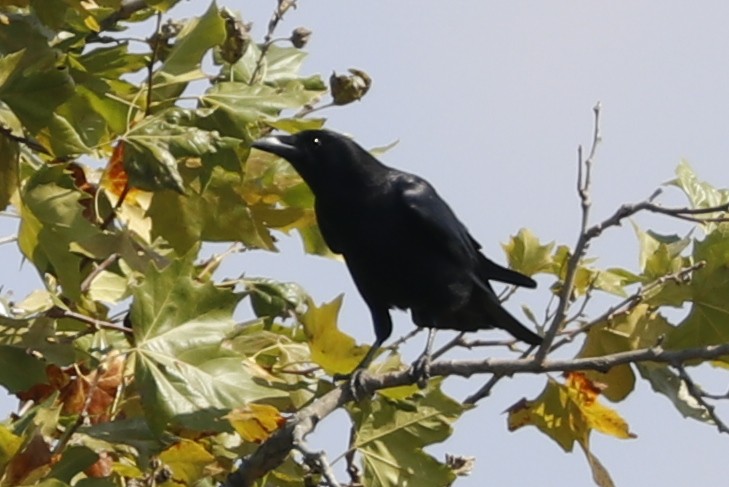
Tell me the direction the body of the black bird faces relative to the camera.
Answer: to the viewer's left
